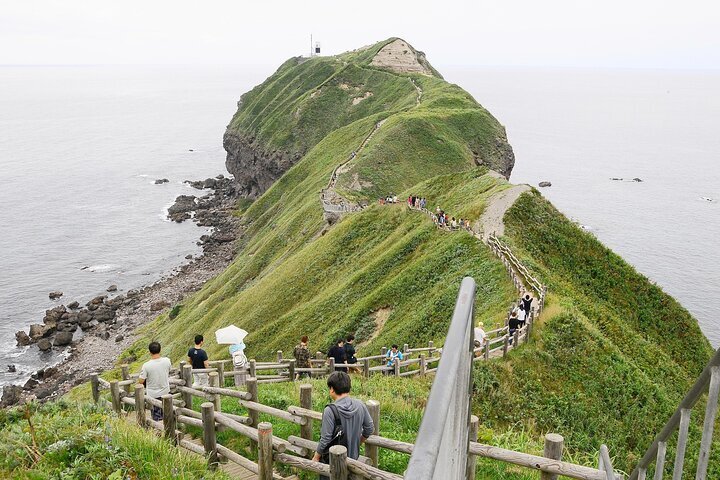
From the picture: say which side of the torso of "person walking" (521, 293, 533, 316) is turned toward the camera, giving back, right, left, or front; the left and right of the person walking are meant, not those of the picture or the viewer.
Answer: back

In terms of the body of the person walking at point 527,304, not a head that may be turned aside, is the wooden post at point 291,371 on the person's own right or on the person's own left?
on the person's own left

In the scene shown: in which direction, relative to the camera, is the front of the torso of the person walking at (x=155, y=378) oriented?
away from the camera

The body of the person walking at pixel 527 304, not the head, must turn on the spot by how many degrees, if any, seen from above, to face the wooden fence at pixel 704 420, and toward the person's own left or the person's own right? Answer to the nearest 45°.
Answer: approximately 180°

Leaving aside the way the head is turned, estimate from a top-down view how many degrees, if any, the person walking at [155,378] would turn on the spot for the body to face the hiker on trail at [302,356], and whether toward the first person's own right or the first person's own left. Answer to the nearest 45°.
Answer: approximately 45° to the first person's own right

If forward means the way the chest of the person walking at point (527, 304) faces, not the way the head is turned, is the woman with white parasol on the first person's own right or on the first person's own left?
on the first person's own left

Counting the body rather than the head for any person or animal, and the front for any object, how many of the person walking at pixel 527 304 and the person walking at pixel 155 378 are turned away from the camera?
2
